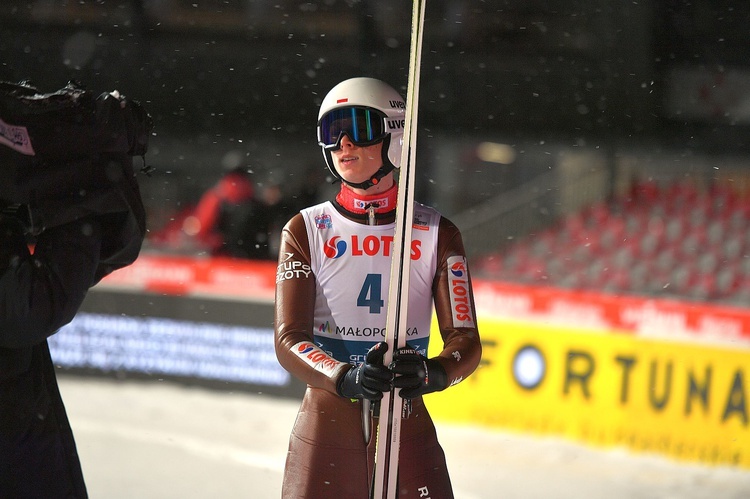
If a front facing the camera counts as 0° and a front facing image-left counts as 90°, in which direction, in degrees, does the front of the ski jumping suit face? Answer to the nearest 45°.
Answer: approximately 0°

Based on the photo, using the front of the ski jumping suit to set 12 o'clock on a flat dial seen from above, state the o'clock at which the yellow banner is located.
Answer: The yellow banner is roughly at 7 o'clock from the ski jumping suit.

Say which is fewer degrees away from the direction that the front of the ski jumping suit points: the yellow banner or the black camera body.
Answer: the black camera body

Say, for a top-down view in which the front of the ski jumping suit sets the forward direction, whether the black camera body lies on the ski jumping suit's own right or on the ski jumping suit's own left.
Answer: on the ski jumping suit's own right
